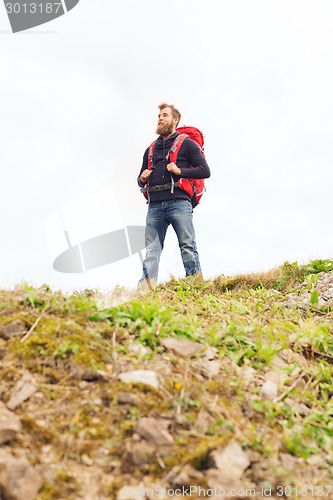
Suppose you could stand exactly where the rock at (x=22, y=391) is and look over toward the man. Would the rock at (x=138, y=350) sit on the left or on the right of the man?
right

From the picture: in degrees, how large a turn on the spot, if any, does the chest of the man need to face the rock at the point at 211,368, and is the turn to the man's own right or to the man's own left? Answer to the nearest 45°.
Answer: approximately 45° to the man's own left

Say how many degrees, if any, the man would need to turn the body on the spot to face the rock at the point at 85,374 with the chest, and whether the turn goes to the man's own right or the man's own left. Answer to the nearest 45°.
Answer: approximately 45° to the man's own left

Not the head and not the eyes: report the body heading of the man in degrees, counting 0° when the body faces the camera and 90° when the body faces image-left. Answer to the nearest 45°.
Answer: approximately 45°

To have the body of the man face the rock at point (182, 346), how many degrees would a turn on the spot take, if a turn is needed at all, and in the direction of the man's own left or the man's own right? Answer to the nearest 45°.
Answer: approximately 45° to the man's own left

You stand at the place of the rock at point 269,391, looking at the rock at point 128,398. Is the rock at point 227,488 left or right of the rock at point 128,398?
left
